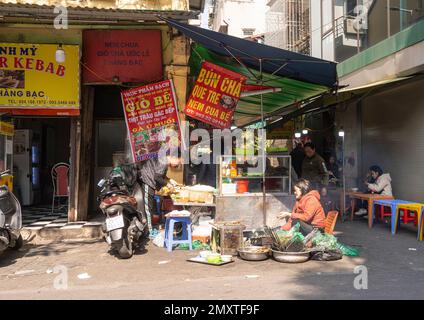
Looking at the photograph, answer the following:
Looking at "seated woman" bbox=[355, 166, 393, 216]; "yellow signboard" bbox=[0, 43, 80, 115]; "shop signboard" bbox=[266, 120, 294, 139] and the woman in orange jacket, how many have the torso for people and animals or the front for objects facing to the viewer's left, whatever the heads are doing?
2

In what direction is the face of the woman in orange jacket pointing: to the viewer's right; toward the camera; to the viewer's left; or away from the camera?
to the viewer's left

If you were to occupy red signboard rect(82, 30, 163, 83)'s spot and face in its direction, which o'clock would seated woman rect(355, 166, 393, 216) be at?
The seated woman is roughly at 9 o'clock from the red signboard.

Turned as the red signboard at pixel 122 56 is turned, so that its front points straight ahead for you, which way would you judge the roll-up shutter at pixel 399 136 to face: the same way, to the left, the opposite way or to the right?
to the right

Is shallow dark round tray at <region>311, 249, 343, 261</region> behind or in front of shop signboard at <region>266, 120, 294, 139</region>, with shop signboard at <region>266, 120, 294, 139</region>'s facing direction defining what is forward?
in front

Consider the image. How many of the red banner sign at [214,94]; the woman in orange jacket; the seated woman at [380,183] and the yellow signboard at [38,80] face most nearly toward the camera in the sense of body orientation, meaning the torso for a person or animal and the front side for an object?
2

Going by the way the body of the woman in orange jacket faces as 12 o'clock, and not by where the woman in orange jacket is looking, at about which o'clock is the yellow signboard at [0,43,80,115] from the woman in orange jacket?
The yellow signboard is roughly at 12 o'clock from the woman in orange jacket.

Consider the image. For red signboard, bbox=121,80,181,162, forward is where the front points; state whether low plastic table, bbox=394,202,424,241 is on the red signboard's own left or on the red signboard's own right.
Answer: on the red signboard's own left

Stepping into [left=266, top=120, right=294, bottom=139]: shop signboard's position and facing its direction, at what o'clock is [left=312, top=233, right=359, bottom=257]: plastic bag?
The plastic bag is roughly at 12 o'clock from the shop signboard.

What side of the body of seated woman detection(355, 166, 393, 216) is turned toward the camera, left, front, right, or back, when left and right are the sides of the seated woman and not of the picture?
left
